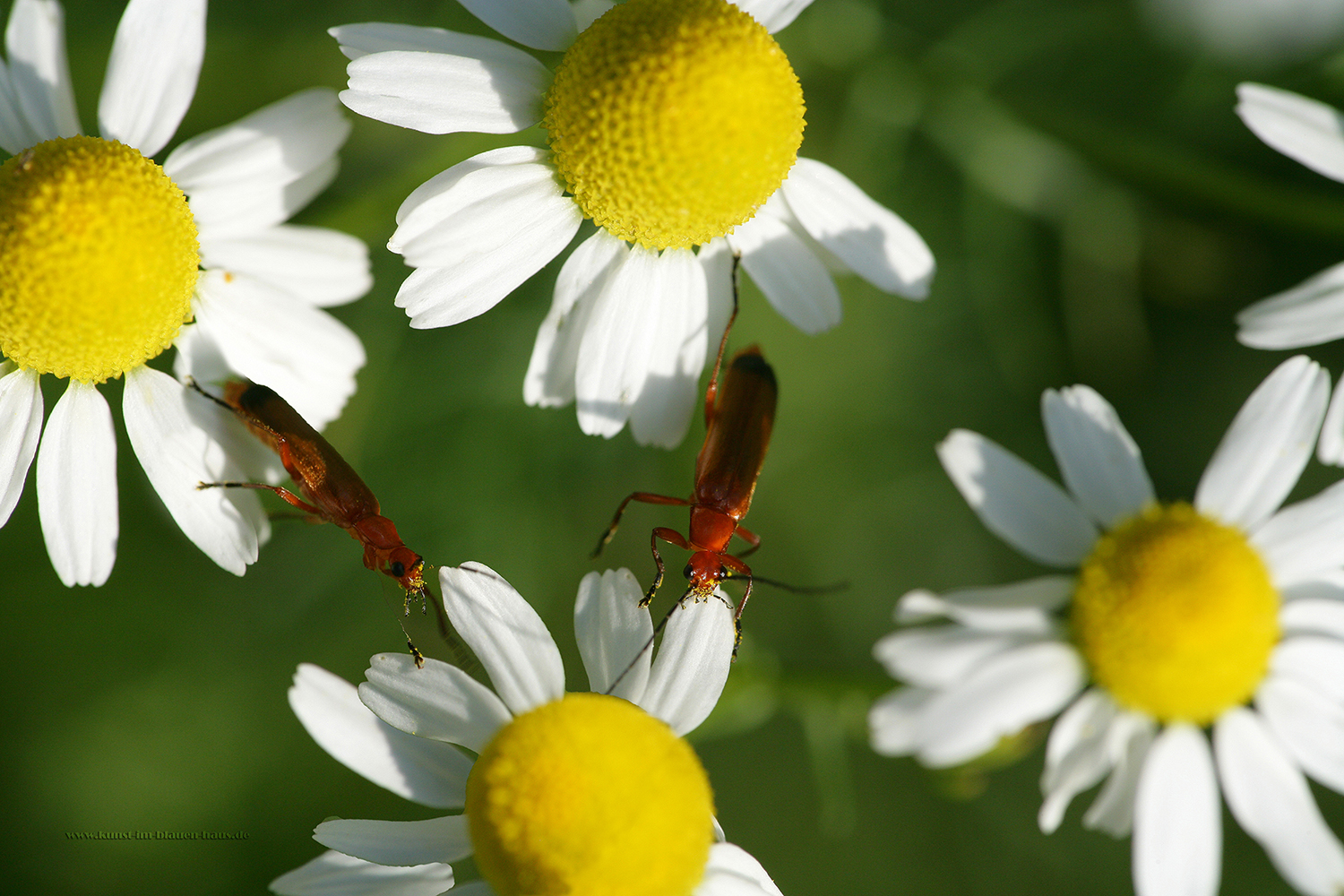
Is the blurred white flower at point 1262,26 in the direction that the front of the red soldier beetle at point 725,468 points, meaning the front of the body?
no

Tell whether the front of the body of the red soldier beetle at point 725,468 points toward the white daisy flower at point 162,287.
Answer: no

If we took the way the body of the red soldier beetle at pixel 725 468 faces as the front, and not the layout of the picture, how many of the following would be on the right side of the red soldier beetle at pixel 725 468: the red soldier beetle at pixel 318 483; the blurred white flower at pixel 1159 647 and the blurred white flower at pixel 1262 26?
1

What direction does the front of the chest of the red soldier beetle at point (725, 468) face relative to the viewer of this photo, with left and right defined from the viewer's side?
facing the viewer

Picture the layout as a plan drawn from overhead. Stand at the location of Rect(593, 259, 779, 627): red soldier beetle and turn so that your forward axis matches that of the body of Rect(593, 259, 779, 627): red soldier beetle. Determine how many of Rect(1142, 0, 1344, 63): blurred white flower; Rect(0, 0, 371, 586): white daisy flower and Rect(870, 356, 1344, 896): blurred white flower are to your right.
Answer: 1

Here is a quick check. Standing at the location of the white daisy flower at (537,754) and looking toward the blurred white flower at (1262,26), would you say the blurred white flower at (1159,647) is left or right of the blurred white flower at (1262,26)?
right

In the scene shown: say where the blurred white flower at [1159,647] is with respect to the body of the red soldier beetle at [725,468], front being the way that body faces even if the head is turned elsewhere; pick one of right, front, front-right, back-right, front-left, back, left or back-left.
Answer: front-left

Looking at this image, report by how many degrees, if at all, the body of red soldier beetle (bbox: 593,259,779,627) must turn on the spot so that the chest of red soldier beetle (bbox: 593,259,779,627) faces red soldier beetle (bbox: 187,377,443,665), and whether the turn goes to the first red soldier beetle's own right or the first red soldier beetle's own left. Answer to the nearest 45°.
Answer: approximately 90° to the first red soldier beetle's own right
